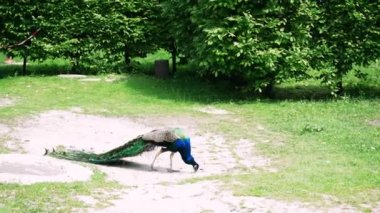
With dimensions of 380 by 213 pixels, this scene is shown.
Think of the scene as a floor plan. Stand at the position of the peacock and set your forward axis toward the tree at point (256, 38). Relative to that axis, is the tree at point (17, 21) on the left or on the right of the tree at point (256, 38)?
left

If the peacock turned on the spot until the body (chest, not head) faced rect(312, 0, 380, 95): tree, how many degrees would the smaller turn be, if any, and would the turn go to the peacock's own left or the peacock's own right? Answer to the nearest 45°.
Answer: approximately 45° to the peacock's own left

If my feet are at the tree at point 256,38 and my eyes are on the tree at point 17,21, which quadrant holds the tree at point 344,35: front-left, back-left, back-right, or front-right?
back-right

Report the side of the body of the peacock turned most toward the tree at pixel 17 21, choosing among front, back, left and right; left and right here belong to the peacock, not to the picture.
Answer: left

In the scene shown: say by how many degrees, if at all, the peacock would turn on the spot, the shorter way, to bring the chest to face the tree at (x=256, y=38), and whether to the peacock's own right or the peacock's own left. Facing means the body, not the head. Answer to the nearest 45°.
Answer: approximately 45° to the peacock's own left

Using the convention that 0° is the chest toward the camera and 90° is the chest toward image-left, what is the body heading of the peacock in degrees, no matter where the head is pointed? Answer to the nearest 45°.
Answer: approximately 270°
